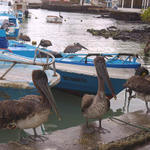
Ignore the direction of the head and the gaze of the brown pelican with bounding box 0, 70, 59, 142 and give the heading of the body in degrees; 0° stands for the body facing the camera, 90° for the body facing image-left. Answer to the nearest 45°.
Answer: approximately 270°

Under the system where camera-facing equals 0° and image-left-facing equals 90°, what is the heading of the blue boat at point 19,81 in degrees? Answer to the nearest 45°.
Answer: approximately 270°

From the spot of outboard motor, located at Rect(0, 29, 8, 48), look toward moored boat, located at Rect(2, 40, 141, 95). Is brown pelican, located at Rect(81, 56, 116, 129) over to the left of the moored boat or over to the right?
right

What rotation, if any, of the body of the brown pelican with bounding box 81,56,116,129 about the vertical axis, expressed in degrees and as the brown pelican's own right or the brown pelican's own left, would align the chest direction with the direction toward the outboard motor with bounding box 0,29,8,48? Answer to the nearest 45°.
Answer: approximately 180°

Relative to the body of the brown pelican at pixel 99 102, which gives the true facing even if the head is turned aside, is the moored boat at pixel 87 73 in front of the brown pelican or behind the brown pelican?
behind

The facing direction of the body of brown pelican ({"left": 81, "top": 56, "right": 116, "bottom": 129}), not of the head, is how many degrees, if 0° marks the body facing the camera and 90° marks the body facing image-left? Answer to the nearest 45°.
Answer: approximately 315°

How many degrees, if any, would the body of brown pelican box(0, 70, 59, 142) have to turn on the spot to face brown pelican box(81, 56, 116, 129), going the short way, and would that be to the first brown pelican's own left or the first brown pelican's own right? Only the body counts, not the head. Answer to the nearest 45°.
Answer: approximately 45° to the first brown pelican's own left

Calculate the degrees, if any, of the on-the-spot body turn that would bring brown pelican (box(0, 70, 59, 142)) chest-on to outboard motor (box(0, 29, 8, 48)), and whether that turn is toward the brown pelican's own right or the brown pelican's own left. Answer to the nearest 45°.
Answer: approximately 90° to the brown pelican's own left

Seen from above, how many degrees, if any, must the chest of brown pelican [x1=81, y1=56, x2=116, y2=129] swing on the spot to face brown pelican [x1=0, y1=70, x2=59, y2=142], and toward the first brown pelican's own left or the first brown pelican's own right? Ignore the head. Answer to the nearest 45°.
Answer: approximately 90° to the first brown pelican's own right

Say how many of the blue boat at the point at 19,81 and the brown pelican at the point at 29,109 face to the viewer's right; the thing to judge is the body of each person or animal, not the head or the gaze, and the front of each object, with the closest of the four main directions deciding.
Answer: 2
